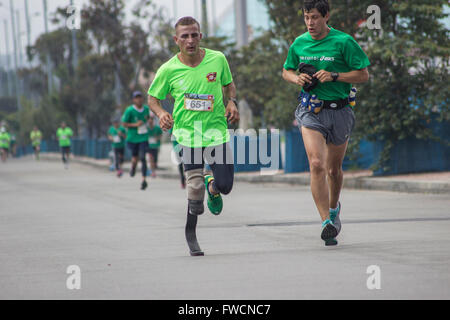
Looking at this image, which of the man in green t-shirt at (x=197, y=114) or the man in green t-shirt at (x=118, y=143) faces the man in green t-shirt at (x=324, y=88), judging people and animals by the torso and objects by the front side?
the man in green t-shirt at (x=118, y=143)

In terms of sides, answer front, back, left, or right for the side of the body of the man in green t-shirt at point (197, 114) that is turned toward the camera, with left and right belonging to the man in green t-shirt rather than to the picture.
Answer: front

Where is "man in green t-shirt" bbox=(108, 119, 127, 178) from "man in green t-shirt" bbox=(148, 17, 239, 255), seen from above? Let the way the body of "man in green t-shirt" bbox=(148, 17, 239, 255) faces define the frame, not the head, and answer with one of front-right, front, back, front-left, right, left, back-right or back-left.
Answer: back

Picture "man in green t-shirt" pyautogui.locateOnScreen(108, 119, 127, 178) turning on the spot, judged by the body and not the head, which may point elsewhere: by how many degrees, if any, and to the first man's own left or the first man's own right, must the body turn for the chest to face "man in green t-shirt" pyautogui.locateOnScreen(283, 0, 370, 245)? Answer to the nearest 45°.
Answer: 0° — they already face them

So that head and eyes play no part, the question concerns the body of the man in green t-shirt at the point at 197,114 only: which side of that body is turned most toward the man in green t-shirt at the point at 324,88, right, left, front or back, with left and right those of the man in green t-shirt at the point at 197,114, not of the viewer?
left

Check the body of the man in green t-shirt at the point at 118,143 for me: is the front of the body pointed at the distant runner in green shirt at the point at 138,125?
yes

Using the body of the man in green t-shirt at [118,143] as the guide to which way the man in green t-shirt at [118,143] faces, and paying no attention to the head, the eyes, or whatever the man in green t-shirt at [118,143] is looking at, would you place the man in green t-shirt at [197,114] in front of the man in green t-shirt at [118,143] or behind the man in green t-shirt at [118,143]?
in front

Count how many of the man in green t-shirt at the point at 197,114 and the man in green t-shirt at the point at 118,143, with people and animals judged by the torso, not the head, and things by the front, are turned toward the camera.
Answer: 2

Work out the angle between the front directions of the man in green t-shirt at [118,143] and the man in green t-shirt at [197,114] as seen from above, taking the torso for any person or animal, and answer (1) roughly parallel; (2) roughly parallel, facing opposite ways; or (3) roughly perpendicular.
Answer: roughly parallel

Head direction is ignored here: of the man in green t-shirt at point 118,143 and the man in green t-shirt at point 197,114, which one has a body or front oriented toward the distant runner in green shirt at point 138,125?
the man in green t-shirt at point 118,143

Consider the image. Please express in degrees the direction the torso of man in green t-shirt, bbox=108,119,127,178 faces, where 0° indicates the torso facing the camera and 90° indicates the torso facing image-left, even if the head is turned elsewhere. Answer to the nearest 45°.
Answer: approximately 0°
